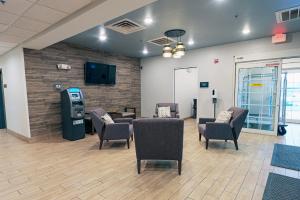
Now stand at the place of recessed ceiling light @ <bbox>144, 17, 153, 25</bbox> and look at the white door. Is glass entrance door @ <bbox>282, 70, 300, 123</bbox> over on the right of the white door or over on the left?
right

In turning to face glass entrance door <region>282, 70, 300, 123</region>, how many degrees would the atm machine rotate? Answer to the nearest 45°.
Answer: approximately 45° to its left

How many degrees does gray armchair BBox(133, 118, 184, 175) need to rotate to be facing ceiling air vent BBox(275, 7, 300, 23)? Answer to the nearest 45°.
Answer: approximately 90° to its right

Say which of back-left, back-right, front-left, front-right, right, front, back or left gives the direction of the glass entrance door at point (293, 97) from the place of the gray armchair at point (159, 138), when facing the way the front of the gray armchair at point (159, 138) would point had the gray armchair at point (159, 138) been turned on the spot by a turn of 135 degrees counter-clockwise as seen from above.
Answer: back

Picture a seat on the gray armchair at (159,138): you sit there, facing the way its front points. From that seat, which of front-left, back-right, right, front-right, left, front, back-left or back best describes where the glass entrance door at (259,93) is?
front-right

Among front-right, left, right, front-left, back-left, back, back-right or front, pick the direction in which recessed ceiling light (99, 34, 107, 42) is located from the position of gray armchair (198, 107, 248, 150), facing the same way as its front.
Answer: front

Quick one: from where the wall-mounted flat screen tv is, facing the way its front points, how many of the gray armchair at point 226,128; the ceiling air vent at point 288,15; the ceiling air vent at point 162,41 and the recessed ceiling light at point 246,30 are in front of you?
4

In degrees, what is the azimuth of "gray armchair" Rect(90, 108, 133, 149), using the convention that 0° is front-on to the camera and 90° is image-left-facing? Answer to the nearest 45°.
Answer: approximately 270°

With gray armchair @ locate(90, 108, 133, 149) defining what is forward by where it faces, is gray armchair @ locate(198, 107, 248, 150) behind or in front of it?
in front

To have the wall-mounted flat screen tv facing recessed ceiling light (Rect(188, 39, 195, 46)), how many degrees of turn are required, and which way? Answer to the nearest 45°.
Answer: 0° — it already faces it

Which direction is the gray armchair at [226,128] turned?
to the viewer's left

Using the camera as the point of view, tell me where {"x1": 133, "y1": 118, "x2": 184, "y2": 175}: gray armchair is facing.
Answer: facing away from the viewer

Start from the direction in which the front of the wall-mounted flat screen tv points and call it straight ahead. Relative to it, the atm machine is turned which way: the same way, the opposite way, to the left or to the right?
the same way

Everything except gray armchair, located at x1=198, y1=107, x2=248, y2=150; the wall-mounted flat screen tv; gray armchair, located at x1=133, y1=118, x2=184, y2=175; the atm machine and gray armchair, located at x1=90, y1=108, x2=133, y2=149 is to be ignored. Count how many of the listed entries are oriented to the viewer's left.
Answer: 1
